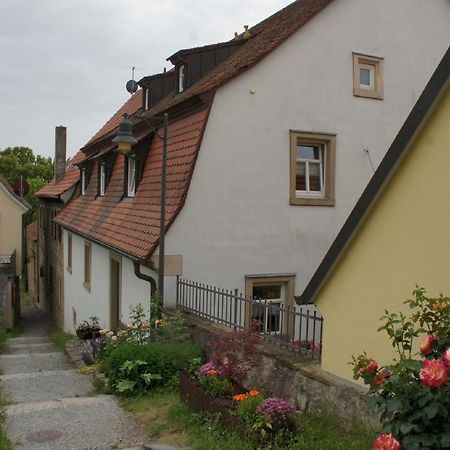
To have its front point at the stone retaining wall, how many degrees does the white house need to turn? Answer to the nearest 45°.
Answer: approximately 45° to its left

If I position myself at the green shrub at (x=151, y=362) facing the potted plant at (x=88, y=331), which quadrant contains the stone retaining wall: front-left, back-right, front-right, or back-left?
back-right

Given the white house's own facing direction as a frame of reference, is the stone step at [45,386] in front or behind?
in front

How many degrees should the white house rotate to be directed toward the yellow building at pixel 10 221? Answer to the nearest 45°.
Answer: approximately 90° to its right

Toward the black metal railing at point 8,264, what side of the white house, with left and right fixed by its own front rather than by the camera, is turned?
right

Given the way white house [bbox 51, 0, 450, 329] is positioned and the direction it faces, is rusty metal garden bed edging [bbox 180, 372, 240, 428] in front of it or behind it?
in front

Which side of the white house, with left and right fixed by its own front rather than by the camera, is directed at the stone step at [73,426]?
left

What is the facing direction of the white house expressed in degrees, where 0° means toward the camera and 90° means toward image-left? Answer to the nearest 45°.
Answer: approximately 45°
